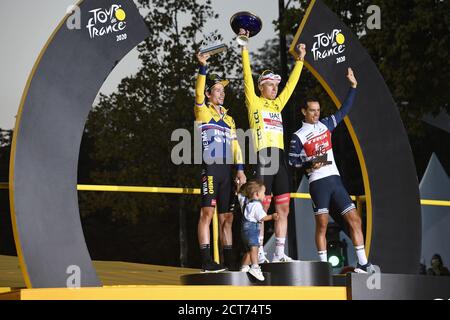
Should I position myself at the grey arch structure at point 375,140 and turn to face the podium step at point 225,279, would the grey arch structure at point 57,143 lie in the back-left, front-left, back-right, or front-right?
front-right

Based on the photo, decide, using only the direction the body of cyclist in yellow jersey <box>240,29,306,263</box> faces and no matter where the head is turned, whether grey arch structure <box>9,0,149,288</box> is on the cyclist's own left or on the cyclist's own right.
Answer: on the cyclist's own right

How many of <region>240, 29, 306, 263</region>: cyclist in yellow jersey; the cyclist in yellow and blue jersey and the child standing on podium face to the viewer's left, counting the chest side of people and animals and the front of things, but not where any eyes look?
0

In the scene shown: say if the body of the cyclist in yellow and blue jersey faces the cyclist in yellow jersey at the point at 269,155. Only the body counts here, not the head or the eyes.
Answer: no

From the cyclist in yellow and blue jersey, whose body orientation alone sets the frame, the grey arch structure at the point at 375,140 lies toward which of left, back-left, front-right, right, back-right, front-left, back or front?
left

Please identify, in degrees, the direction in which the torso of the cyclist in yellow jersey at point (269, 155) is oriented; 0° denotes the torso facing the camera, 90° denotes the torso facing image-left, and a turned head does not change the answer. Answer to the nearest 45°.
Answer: approximately 315°

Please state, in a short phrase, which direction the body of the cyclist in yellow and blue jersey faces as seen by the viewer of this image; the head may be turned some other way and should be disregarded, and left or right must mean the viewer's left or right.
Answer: facing the viewer and to the right of the viewer

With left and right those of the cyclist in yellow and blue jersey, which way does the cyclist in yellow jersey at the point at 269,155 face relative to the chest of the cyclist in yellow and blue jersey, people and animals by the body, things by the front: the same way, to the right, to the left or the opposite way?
the same way

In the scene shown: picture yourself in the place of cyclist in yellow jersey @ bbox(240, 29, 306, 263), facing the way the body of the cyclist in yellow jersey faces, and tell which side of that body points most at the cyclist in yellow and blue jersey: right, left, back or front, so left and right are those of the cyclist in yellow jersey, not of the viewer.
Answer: right

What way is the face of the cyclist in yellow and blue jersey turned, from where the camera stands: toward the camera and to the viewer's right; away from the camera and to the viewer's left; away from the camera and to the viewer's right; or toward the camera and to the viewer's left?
toward the camera and to the viewer's right

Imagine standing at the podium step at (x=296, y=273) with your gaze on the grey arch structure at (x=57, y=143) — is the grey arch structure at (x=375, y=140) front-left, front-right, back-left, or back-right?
back-right

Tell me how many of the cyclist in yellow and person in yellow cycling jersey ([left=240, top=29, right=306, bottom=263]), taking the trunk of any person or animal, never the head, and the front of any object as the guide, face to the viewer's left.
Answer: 0
